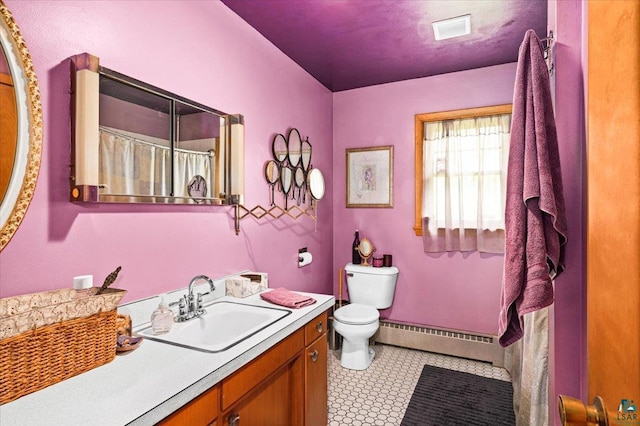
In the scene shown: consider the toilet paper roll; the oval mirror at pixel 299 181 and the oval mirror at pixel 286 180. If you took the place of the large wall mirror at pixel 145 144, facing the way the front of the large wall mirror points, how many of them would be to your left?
3

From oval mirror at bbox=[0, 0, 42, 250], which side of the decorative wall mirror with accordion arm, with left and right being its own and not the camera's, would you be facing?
right

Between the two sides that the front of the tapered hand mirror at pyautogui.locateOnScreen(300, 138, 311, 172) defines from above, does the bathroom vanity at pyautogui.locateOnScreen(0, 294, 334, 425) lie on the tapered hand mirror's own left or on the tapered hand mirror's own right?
on the tapered hand mirror's own right

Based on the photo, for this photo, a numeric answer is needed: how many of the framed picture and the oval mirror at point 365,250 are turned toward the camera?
2

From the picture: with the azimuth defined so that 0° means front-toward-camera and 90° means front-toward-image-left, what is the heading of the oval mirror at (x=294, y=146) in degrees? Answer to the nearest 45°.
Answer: approximately 315°

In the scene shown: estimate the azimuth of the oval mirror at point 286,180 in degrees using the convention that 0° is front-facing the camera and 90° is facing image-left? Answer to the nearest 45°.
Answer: approximately 315°

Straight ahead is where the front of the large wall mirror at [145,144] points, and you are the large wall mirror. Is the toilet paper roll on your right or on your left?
on your left

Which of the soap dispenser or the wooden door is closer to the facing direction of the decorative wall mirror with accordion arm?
the wooden door

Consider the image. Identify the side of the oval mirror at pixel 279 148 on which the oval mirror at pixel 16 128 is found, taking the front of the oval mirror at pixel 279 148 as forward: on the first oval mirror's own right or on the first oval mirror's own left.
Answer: on the first oval mirror's own right

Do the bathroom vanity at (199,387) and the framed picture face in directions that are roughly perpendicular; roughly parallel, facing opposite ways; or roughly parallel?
roughly perpendicular
